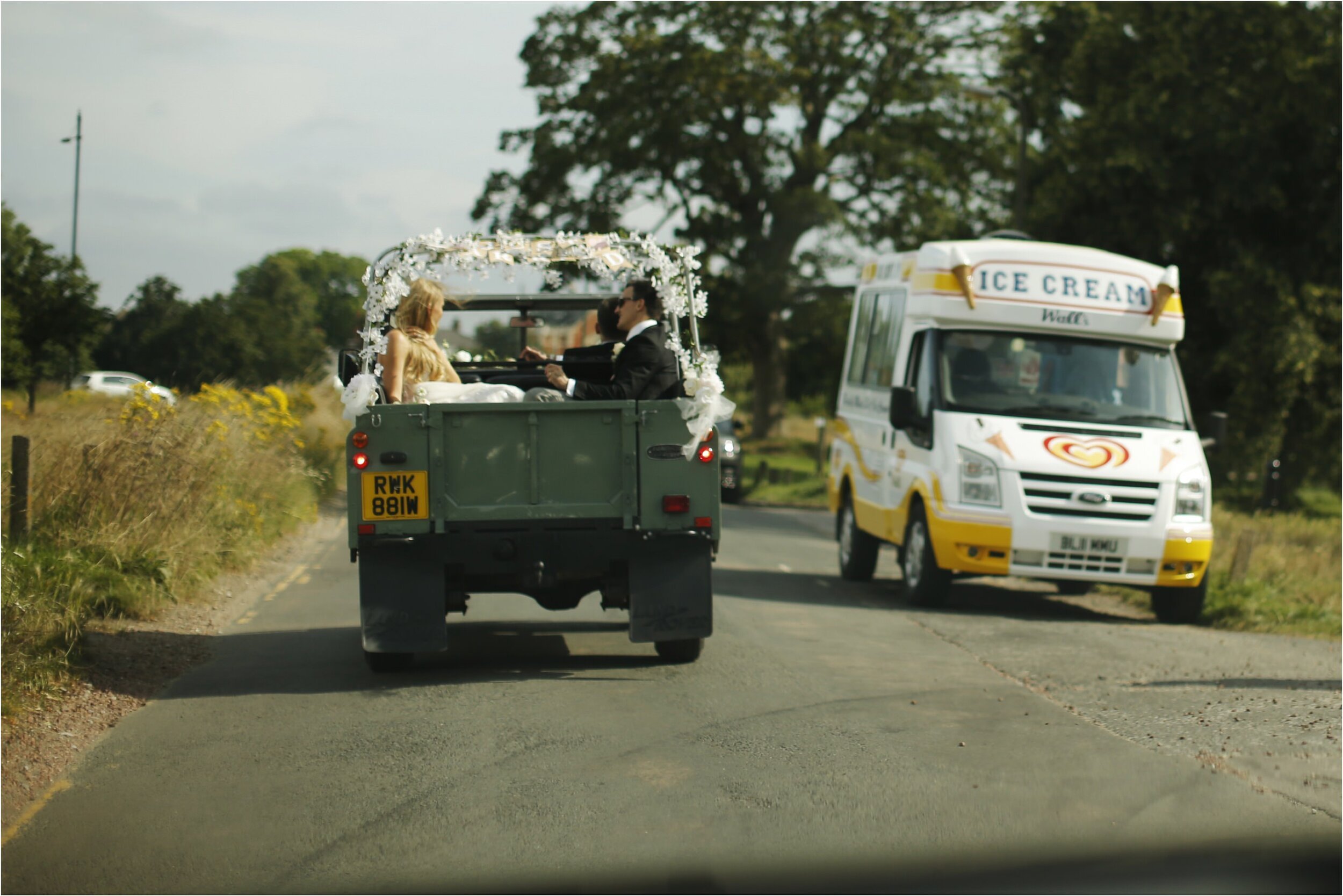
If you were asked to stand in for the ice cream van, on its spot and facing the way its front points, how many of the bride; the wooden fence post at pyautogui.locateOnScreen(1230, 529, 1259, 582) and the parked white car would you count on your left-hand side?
1

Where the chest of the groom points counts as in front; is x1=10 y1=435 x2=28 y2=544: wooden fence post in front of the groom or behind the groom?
in front

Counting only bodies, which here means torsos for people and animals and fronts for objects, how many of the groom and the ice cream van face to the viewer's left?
1

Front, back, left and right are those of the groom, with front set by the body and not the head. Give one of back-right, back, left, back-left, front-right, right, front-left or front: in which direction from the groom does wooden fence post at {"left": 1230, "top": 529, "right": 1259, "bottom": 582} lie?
back-right

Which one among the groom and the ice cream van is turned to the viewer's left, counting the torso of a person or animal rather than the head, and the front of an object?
the groom

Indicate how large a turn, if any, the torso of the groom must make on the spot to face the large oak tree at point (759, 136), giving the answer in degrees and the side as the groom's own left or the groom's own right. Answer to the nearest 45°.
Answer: approximately 90° to the groom's own right

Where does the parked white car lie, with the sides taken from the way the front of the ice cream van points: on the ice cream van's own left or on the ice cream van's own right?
on the ice cream van's own right

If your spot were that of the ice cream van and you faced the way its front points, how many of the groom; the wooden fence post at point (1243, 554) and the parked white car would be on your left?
1

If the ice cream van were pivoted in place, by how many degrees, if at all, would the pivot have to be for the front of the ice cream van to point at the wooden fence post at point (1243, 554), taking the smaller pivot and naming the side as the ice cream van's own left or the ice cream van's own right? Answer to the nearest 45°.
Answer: approximately 90° to the ice cream van's own left

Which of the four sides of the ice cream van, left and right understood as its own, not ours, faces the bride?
right

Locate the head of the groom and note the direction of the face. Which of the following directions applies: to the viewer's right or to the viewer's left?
to the viewer's left

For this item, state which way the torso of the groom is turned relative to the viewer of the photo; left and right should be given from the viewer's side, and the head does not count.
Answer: facing to the left of the viewer

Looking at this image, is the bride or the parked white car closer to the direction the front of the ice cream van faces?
the bride

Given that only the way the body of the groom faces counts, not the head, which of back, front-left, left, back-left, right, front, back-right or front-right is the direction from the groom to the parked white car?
front-right

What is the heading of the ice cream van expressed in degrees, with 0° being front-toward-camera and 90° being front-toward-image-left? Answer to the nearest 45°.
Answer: approximately 315°
